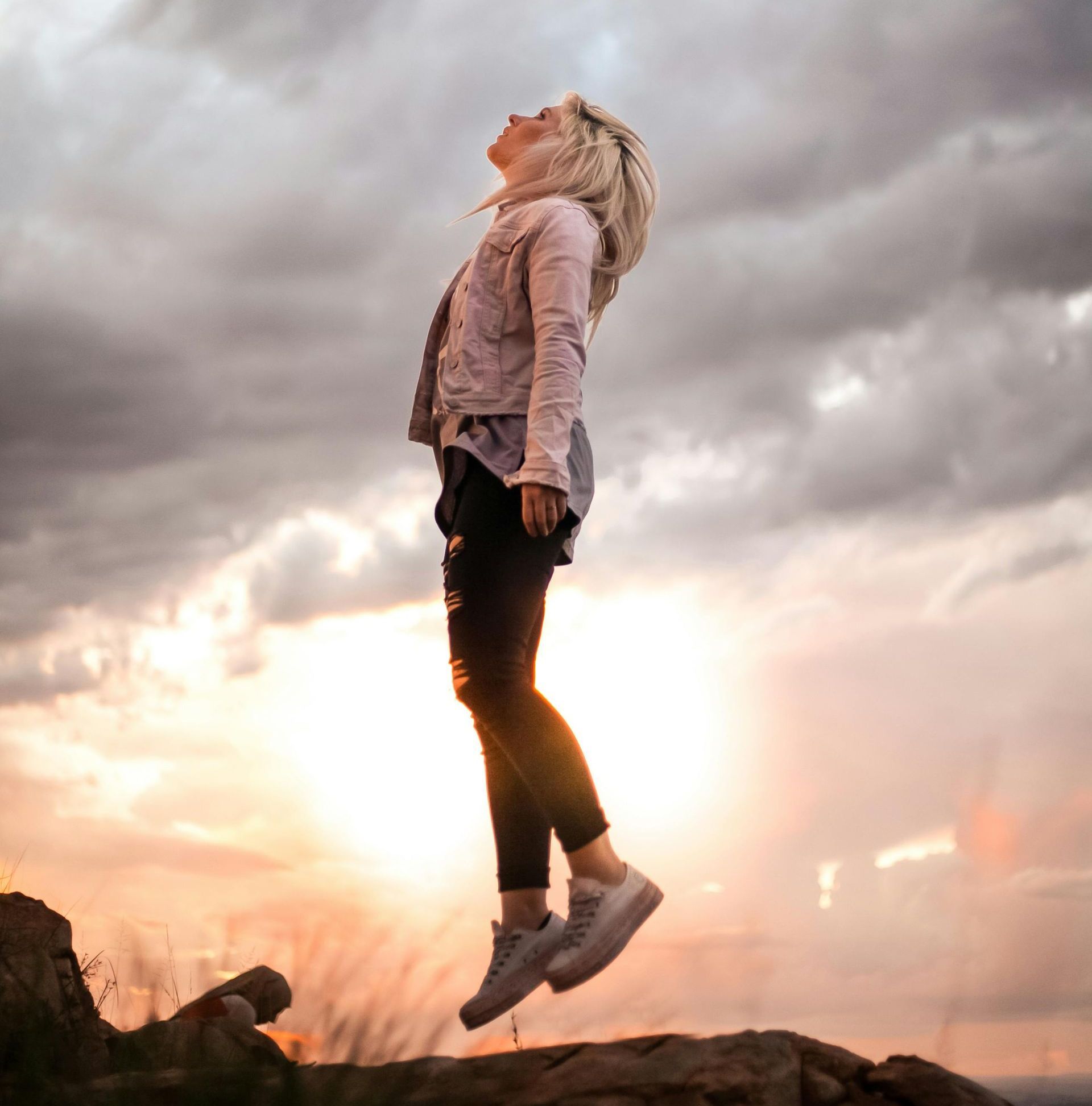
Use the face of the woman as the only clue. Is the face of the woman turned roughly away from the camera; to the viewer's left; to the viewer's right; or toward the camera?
to the viewer's left

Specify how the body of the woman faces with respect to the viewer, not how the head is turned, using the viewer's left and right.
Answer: facing to the left of the viewer

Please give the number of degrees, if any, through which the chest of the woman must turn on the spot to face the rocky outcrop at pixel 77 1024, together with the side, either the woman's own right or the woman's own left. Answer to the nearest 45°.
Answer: approximately 45° to the woman's own right
